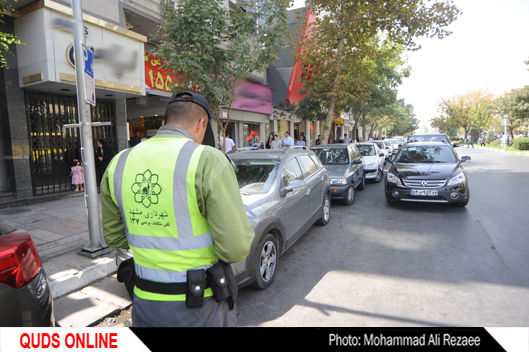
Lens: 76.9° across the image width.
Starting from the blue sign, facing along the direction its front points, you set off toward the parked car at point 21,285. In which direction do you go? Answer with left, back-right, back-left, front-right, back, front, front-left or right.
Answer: front-right

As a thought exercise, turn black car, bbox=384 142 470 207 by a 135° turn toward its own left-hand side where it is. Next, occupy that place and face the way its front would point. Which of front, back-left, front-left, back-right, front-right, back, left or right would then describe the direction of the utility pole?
back

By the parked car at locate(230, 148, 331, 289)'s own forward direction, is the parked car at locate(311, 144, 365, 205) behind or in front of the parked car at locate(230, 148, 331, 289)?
behind

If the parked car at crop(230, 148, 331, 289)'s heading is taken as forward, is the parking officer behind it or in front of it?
in front

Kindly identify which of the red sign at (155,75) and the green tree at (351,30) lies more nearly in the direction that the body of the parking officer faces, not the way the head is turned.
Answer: the green tree

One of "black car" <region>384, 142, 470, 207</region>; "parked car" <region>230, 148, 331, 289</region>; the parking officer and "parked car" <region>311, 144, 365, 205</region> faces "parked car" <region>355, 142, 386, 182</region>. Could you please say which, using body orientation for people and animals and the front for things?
the parking officer

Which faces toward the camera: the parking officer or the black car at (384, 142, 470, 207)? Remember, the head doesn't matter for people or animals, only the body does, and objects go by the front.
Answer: the black car

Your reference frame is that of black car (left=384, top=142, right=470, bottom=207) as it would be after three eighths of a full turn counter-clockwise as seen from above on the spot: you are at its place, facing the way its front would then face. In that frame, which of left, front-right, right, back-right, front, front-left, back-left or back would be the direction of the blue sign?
back

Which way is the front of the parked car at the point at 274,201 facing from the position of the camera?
facing the viewer and to the left of the viewer

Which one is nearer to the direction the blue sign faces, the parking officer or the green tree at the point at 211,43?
the parking officer

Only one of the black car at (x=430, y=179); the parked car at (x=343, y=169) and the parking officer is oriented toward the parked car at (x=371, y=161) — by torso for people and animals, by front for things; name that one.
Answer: the parking officer

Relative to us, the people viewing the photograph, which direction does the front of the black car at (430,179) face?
facing the viewer

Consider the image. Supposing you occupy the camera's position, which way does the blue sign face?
facing the viewer and to the right of the viewer

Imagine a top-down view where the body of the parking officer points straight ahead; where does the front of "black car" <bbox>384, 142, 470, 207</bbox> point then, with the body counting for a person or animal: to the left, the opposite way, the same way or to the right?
the opposite way

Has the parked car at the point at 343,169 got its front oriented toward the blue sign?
yes

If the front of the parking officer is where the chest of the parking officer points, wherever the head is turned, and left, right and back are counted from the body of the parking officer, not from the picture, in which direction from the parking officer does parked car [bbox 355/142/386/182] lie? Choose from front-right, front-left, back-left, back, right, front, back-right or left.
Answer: front

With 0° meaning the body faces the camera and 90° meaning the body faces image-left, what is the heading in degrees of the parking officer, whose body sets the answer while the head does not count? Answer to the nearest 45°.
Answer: approximately 225°

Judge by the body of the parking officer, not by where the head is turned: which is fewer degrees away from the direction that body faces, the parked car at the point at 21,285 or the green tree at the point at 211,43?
the green tree
